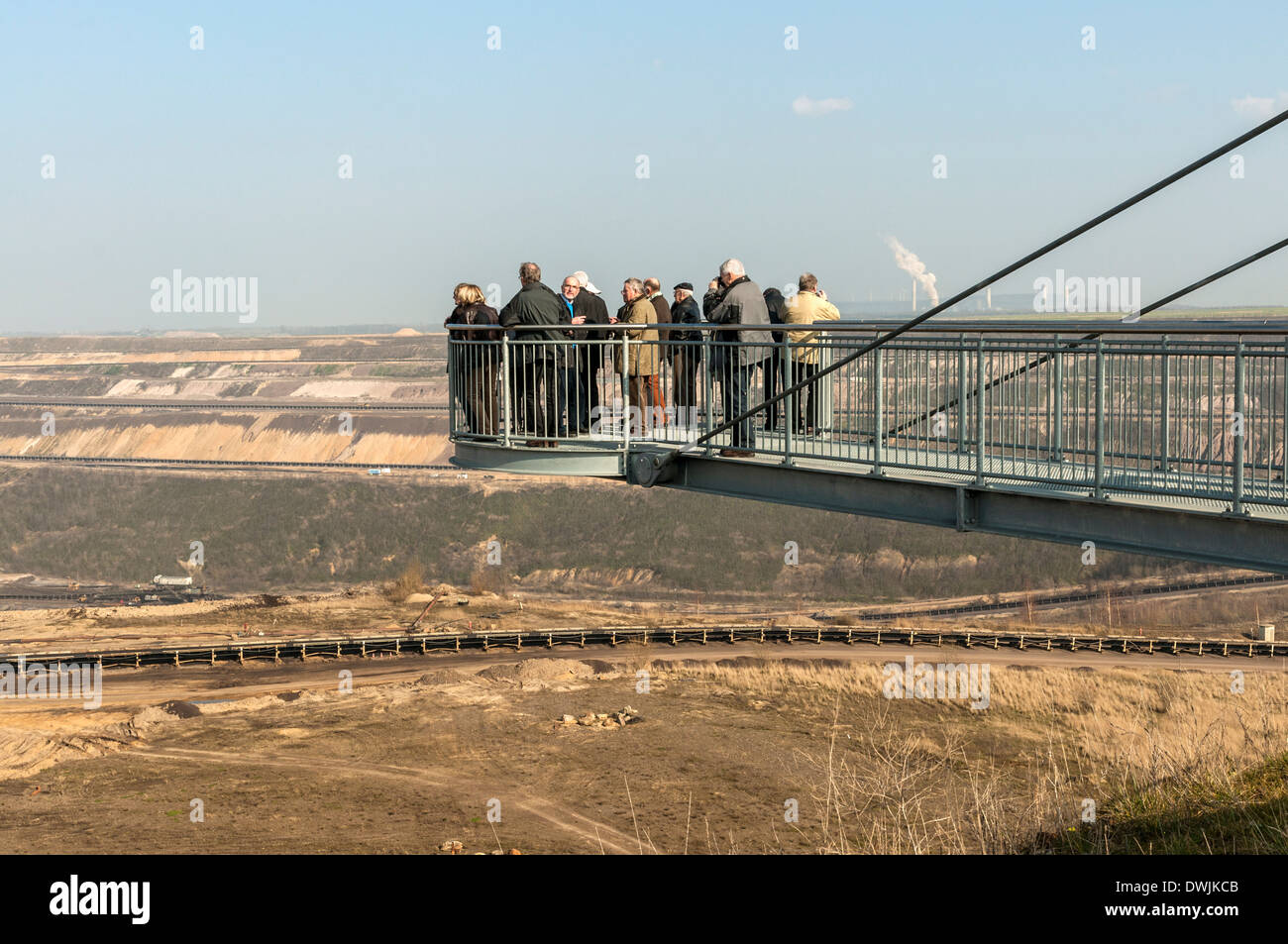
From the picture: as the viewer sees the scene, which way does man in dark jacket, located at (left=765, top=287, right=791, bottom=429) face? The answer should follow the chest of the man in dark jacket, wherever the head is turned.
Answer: away from the camera

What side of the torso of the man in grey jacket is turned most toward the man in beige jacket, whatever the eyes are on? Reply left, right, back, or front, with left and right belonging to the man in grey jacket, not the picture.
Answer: right

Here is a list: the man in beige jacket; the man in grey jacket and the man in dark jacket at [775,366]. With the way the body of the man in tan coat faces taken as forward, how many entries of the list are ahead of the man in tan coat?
0

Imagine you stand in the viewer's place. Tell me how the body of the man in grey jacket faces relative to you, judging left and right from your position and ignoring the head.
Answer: facing away from the viewer and to the left of the viewer

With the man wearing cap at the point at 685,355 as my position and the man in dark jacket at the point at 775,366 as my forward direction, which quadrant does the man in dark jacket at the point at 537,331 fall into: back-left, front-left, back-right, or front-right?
back-right

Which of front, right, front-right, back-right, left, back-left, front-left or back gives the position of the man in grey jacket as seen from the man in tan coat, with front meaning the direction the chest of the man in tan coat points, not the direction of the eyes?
back-left

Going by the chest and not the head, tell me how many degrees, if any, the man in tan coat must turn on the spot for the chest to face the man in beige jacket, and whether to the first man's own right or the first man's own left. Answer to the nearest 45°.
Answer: approximately 180°

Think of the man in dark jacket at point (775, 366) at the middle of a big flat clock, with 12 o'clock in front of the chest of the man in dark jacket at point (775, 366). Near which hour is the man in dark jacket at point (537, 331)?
the man in dark jacket at point (537, 331) is roughly at 9 o'clock from the man in dark jacket at point (775, 366).

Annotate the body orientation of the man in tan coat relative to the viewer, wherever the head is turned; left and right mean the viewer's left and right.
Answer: facing to the left of the viewer

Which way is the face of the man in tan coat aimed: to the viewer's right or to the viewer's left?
to the viewer's left

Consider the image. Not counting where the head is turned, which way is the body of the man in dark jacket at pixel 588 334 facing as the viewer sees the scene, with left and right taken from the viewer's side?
facing away from the viewer and to the left of the viewer

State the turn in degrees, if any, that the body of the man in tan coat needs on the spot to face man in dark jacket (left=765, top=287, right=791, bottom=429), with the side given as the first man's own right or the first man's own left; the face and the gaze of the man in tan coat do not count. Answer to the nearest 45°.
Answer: approximately 180°
